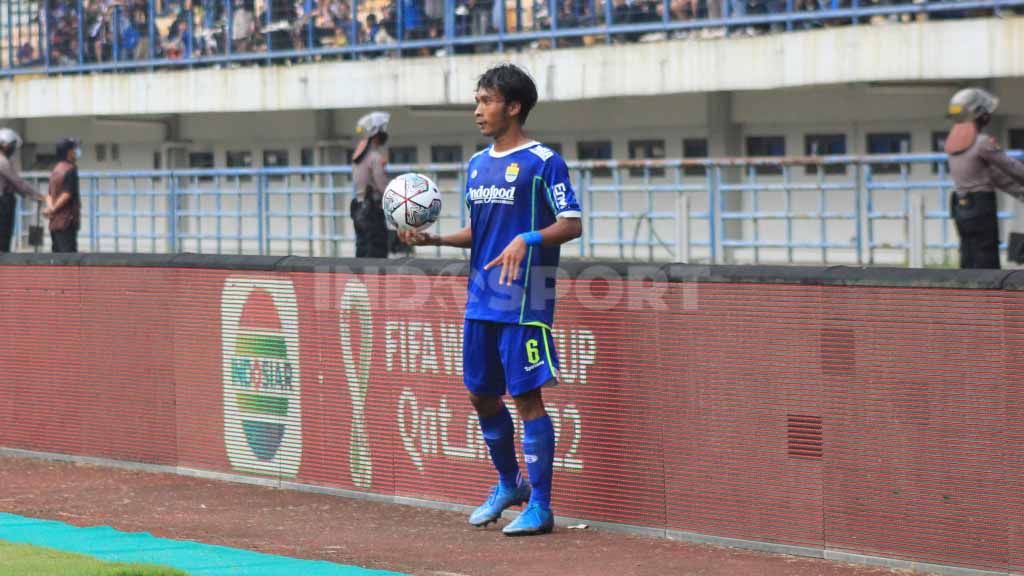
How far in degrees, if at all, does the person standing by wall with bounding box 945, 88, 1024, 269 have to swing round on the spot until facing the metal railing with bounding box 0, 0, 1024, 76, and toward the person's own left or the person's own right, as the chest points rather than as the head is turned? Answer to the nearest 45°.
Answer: approximately 135° to the person's own left

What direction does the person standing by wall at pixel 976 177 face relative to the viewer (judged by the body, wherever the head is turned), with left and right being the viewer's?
facing to the right of the viewer

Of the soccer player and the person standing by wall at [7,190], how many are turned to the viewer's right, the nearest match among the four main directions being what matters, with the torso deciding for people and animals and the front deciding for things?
1

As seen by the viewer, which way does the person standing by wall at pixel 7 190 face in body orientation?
to the viewer's right

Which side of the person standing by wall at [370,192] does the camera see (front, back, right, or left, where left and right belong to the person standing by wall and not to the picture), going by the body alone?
right

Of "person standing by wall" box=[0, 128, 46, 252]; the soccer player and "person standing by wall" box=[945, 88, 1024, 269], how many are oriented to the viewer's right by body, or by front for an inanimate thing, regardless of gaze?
2

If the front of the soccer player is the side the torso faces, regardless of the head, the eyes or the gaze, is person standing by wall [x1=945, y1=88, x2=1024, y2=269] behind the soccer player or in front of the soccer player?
behind

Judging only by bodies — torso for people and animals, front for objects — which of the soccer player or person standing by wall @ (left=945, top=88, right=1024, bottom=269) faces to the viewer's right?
the person standing by wall

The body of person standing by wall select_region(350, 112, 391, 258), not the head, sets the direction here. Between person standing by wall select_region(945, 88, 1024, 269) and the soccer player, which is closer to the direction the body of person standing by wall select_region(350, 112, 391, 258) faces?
the person standing by wall
